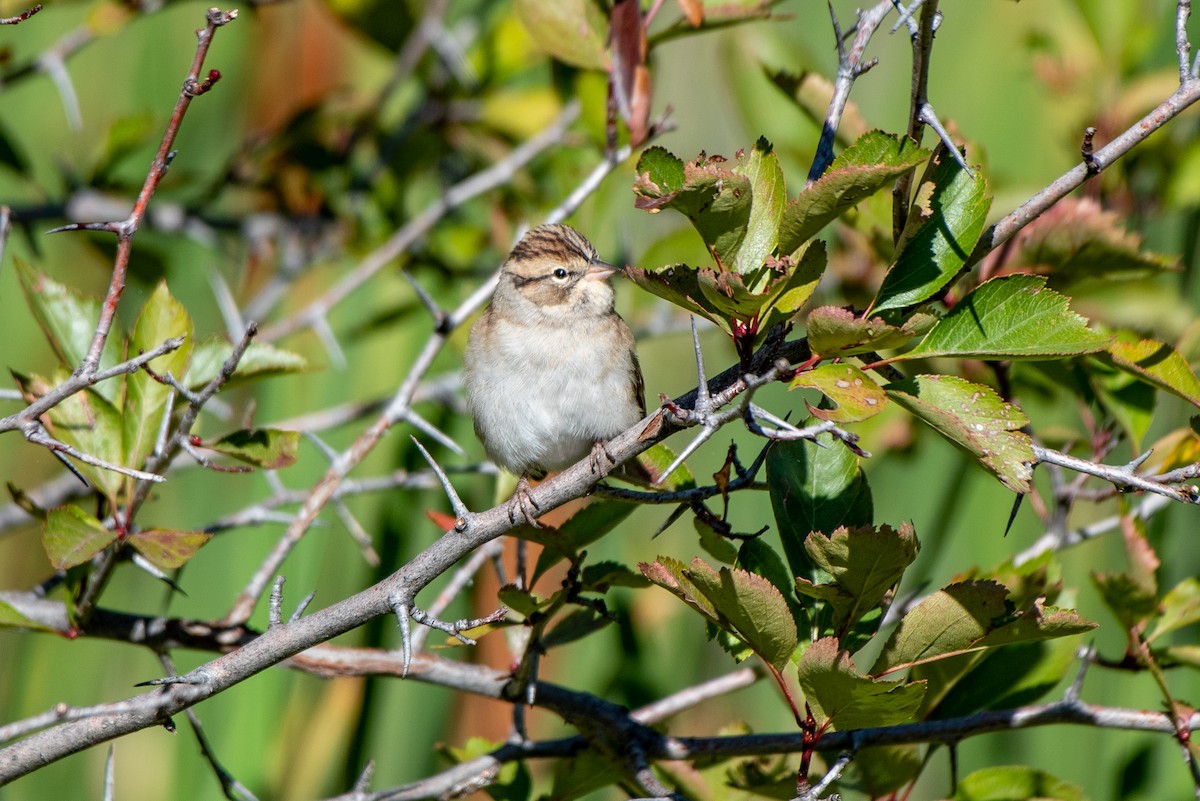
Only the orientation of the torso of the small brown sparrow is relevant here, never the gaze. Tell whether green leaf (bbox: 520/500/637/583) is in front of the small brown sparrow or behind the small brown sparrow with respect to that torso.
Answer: behind

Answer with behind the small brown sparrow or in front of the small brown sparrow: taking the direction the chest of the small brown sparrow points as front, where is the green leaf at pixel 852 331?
in front

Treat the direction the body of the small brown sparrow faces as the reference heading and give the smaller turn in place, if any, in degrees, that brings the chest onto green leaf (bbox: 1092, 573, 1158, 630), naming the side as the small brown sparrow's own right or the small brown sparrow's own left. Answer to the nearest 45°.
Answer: approximately 45° to the small brown sparrow's own left

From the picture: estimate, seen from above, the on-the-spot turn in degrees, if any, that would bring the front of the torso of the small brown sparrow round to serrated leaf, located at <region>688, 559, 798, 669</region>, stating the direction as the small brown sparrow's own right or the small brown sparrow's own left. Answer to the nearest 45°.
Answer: approximately 90° to the small brown sparrow's own left

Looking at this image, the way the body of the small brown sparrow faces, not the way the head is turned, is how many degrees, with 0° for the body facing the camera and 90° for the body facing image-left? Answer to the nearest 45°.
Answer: approximately 0°

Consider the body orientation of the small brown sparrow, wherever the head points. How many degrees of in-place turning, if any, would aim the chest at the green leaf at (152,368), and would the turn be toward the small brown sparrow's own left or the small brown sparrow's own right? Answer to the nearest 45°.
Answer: approximately 45° to the small brown sparrow's own right

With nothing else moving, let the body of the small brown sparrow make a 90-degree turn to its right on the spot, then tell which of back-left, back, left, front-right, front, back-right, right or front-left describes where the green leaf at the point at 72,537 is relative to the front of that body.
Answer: front-left
